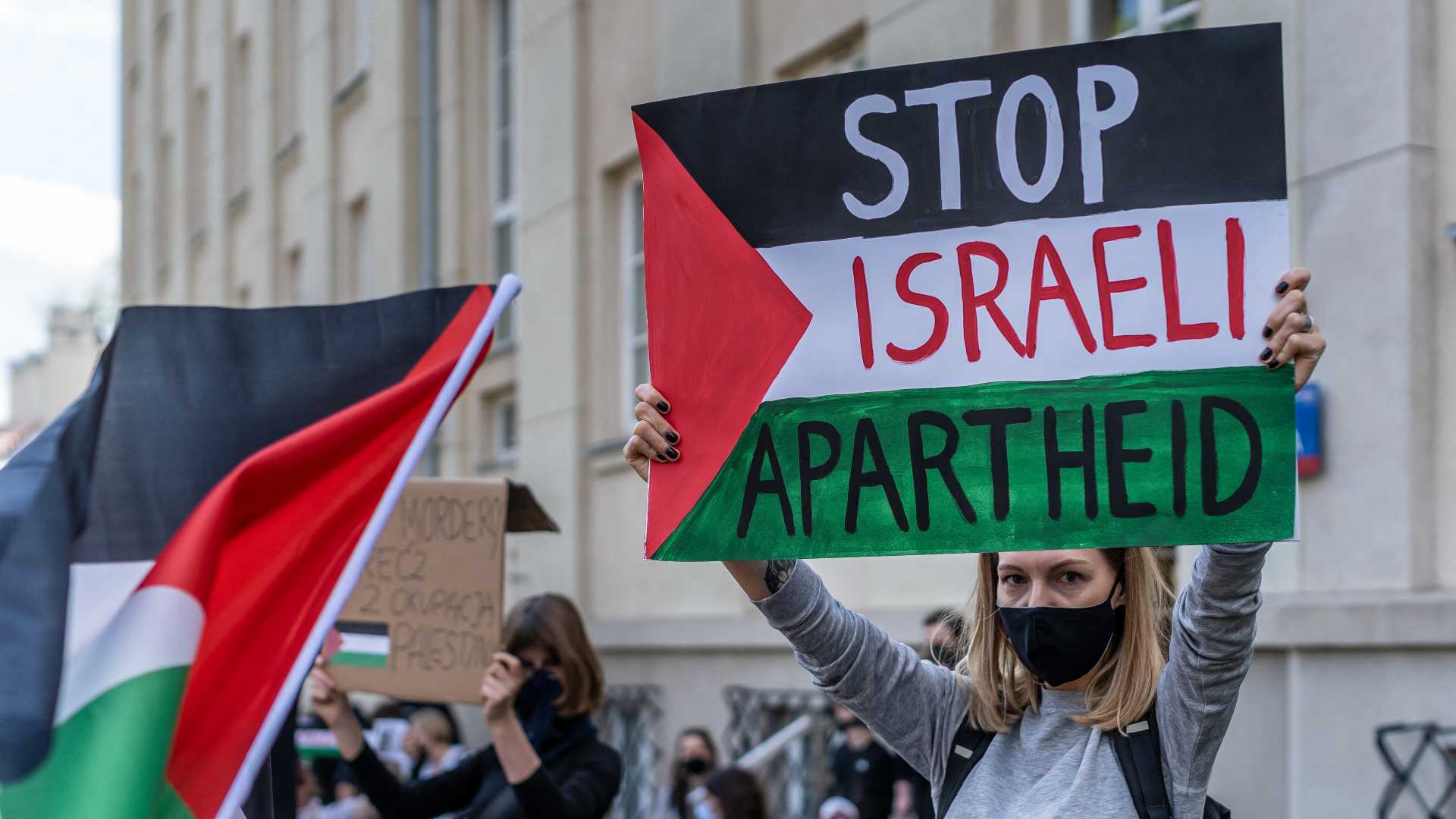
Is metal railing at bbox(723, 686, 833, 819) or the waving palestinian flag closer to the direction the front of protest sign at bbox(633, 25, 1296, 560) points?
the waving palestinian flag

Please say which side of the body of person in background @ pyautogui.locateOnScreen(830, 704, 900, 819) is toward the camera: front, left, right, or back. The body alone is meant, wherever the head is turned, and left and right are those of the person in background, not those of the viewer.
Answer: front

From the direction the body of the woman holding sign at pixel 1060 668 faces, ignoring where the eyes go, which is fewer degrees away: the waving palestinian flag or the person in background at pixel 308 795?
the waving palestinian flag

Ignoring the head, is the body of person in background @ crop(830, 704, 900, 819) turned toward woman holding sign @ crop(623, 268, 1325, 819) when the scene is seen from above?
yes

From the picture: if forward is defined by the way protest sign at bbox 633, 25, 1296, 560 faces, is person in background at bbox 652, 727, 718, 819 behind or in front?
behind

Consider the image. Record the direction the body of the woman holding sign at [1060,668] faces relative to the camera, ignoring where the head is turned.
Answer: toward the camera

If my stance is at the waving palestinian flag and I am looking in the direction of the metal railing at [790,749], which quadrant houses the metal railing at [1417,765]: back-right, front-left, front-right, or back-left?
front-right

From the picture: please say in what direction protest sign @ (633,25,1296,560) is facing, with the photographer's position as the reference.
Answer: facing the viewer

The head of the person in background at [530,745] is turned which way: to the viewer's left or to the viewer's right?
to the viewer's left

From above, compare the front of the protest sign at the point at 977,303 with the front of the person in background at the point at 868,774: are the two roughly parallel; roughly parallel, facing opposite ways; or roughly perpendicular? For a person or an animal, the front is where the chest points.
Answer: roughly parallel

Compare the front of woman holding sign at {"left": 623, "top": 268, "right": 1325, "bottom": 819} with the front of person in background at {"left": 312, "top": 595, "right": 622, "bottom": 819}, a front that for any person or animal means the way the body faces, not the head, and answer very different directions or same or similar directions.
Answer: same or similar directions
